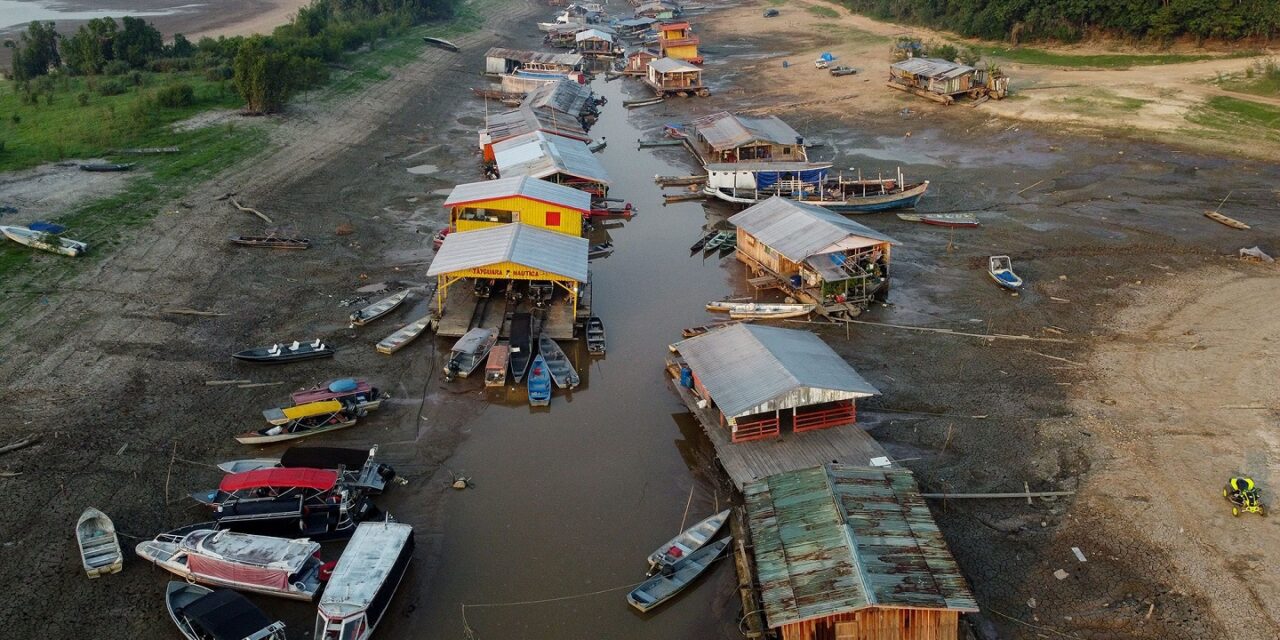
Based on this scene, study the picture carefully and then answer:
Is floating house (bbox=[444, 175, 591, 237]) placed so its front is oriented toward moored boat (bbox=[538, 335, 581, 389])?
yes

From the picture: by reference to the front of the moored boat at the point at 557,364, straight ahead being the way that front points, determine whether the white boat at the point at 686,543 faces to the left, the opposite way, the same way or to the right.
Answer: to the right

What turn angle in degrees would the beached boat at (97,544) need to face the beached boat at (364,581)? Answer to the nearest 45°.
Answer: approximately 135° to its right

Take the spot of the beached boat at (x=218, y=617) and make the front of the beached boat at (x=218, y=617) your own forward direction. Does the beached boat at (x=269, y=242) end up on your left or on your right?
on your right

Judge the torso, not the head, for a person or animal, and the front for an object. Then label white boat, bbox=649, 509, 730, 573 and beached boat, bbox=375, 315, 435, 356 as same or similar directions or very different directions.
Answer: same or similar directions

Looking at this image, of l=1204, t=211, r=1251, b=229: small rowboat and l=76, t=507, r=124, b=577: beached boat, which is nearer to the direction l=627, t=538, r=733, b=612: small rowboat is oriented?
the small rowboat
